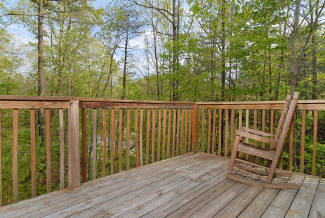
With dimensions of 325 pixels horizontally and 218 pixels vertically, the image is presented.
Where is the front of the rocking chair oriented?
to the viewer's left
